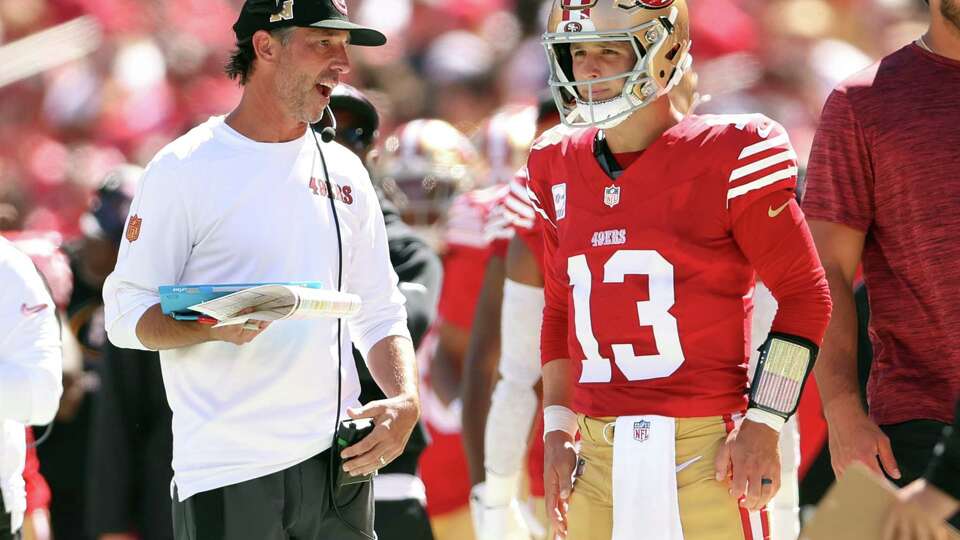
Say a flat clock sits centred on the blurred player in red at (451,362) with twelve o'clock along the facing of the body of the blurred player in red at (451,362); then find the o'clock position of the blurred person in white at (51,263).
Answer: the blurred person in white at (51,263) is roughly at 2 o'clock from the blurred player in red at (451,362).

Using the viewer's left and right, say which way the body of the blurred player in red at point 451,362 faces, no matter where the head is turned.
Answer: facing the viewer and to the left of the viewer

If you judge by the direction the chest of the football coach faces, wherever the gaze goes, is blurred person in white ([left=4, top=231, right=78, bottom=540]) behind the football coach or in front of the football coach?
behind

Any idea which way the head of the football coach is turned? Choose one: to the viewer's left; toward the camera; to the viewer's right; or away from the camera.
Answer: to the viewer's right

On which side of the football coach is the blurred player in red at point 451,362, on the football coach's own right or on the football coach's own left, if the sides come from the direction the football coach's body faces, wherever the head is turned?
on the football coach's own left

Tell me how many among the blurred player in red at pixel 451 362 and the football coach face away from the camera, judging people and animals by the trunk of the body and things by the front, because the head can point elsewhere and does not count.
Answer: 0

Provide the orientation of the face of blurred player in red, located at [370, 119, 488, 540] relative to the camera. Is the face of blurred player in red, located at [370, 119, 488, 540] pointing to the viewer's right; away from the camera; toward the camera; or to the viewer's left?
toward the camera
